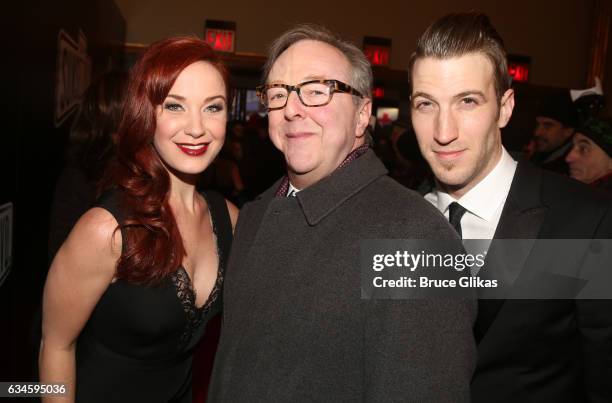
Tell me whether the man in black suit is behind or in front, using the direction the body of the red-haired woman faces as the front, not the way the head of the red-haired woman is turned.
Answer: in front

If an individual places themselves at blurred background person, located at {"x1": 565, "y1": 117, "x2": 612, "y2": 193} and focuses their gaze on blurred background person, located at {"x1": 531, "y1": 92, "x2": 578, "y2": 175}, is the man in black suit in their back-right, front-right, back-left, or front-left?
back-left

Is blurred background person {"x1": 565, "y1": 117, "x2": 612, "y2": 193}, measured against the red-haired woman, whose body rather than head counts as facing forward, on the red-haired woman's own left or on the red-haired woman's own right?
on the red-haired woman's own left

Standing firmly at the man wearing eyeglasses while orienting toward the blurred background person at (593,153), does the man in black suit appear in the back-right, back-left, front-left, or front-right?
front-right

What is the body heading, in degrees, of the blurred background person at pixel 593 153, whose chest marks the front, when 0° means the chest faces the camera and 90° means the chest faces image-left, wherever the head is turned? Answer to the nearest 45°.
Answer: approximately 90°

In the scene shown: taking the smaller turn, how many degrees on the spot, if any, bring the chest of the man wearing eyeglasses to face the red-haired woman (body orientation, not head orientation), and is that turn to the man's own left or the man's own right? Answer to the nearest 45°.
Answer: approximately 90° to the man's own right

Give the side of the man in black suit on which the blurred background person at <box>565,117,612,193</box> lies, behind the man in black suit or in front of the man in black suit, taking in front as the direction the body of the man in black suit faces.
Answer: behind

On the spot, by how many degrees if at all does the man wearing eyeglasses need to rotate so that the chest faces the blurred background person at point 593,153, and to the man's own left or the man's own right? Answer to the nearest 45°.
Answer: approximately 180°

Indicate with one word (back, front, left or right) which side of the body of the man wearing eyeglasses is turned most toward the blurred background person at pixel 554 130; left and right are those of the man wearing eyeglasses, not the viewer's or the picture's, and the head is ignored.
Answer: back

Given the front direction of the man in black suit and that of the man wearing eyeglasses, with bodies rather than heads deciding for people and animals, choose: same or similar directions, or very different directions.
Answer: same or similar directions

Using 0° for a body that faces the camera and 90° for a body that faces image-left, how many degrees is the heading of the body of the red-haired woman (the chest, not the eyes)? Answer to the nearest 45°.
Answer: approximately 315°
